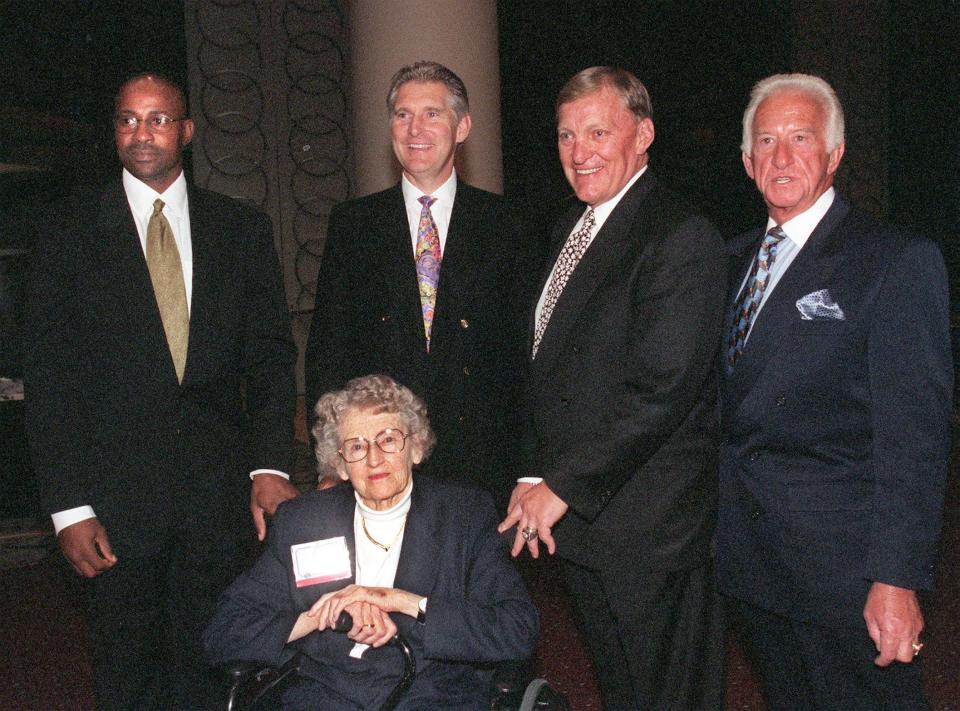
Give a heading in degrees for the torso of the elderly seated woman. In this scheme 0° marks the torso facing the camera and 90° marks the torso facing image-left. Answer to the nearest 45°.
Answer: approximately 0°

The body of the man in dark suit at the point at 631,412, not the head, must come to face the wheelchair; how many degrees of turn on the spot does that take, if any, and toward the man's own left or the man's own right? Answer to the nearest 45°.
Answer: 0° — they already face it

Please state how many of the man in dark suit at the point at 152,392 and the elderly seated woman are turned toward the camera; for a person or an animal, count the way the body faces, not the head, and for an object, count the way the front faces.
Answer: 2

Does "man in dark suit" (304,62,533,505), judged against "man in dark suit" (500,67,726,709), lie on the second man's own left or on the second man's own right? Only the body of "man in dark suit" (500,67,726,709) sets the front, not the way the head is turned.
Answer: on the second man's own right

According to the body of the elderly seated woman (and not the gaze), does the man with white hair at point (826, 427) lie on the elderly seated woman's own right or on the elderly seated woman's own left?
on the elderly seated woman's own left

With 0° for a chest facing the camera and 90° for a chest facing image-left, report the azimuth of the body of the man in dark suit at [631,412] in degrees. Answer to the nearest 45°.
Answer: approximately 45°

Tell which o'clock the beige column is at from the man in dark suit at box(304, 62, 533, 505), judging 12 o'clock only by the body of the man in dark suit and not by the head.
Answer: The beige column is roughly at 6 o'clock from the man in dark suit.

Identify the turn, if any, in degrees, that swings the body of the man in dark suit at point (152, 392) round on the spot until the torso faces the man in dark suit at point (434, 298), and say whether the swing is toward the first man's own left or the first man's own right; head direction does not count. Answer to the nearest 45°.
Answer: approximately 90° to the first man's own left
